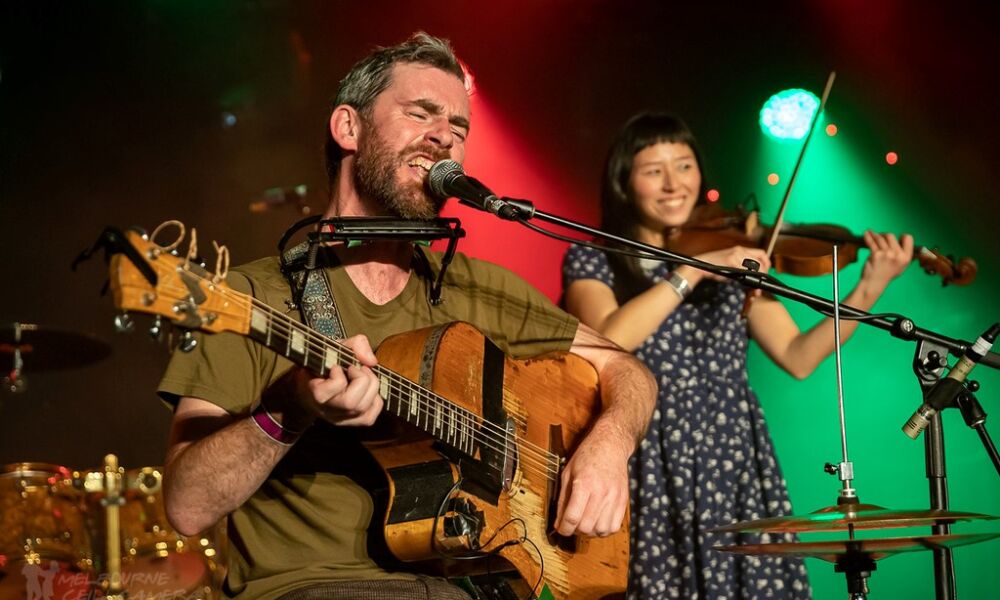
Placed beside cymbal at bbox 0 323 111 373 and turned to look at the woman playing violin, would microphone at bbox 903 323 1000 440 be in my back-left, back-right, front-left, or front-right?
front-right

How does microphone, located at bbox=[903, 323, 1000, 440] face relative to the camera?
to the viewer's left

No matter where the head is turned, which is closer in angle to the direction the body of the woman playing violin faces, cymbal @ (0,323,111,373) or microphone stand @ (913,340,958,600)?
the microphone stand

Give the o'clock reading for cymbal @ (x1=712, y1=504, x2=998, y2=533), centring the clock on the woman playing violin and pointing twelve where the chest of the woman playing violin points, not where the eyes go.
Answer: The cymbal is roughly at 1 o'clock from the woman playing violin.

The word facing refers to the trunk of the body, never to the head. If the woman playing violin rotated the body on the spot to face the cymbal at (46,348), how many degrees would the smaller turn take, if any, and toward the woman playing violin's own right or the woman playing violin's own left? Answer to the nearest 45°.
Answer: approximately 135° to the woman playing violin's own right

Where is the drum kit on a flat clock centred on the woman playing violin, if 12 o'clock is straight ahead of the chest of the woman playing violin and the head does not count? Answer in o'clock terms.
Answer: The drum kit is roughly at 4 o'clock from the woman playing violin.

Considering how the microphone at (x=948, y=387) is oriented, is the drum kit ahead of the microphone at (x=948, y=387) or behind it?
ahead

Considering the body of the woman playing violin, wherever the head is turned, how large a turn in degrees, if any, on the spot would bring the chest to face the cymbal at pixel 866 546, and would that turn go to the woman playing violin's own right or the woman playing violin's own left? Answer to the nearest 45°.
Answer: approximately 45° to the woman playing violin's own right

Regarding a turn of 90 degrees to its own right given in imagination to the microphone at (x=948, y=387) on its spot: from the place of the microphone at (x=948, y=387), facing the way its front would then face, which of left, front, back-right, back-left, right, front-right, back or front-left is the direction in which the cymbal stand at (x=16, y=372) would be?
left

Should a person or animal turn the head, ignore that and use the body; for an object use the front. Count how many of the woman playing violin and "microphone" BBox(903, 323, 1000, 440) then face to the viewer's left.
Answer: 1

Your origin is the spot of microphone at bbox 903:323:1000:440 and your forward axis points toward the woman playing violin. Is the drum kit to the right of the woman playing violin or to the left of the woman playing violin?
left

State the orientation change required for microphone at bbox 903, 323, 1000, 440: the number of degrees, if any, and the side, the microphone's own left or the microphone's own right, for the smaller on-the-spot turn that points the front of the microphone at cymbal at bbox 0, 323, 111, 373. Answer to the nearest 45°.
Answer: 0° — it already faces it

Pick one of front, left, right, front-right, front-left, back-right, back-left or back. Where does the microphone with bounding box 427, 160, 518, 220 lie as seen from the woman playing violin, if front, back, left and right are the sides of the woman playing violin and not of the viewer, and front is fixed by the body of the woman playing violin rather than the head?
front-right

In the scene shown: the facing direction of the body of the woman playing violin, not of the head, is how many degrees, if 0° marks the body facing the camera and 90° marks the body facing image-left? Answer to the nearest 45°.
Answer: approximately 315°
